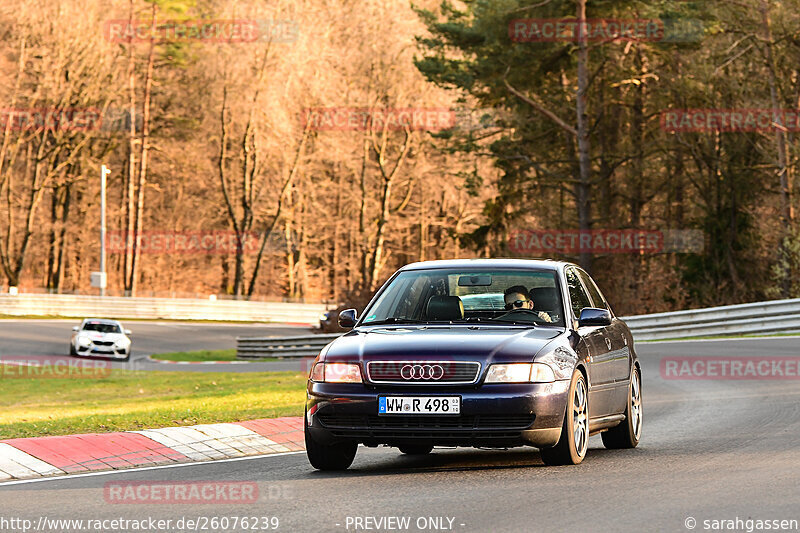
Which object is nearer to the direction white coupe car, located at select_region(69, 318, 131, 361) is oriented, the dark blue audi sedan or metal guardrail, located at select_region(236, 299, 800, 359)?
the dark blue audi sedan

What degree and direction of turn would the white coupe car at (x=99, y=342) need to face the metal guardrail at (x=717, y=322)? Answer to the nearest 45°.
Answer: approximately 45° to its left

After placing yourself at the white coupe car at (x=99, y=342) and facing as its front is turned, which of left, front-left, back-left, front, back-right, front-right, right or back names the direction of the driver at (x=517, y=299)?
front

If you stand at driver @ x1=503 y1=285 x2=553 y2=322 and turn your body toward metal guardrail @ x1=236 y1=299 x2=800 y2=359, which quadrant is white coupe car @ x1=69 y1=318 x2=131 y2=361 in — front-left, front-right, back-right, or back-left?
front-left

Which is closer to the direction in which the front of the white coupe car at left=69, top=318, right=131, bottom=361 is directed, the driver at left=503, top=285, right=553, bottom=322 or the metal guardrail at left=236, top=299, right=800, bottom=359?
the driver

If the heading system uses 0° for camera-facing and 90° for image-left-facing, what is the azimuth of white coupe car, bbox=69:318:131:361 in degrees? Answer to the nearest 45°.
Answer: approximately 0°

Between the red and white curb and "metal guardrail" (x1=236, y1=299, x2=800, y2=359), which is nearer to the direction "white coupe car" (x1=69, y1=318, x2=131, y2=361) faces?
the red and white curb

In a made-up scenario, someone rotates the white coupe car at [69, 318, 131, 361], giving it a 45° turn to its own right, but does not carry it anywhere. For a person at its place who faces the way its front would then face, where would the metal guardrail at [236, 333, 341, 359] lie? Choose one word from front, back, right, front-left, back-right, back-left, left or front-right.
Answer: left

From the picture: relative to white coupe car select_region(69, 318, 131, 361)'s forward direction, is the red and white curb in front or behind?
in front

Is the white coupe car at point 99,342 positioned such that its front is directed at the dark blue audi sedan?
yes
